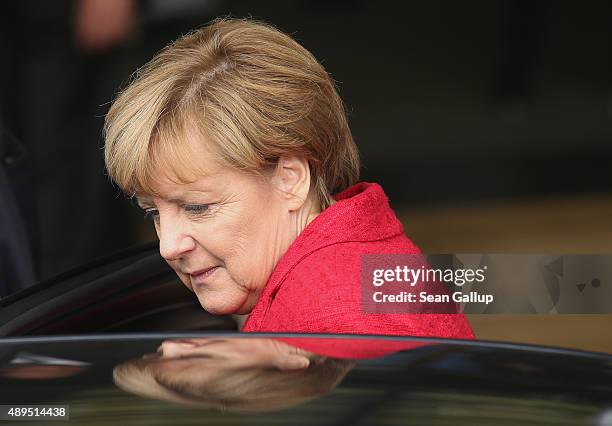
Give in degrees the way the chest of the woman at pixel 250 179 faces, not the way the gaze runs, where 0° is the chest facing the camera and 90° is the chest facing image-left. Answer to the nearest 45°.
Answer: approximately 45°
